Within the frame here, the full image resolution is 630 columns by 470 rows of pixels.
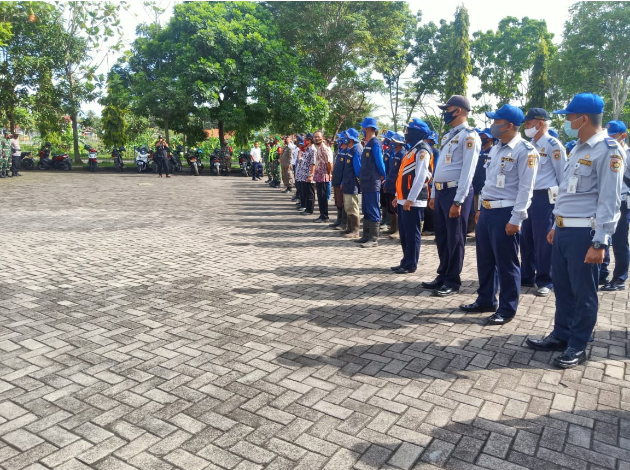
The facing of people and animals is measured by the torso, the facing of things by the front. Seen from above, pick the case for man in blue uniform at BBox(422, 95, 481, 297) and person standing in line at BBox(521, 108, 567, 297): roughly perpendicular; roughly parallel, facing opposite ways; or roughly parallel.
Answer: roughly parallel

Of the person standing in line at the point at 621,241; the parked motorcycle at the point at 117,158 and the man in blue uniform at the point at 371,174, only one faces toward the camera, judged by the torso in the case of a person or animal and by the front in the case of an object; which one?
the parked motorcycle

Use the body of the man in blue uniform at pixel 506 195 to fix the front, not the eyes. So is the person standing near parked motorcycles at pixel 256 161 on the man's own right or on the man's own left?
on the man's own right

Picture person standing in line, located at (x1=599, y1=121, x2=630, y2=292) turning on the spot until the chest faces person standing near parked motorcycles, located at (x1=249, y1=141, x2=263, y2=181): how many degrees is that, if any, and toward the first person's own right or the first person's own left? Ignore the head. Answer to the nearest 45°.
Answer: approximately 45° to the first person's own right

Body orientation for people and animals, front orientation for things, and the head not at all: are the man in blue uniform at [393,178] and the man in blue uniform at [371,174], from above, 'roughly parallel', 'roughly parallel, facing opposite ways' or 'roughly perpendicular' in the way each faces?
roughly parallel

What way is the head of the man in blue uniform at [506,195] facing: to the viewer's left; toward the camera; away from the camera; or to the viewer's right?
to the viewer's left

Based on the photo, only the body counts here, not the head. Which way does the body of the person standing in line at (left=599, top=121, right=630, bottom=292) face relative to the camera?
to the viewer's left

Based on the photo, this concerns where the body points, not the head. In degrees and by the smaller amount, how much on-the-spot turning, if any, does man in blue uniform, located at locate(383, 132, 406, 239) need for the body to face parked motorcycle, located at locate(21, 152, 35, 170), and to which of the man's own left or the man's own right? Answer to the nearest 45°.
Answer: approximately 45° to the man's own right

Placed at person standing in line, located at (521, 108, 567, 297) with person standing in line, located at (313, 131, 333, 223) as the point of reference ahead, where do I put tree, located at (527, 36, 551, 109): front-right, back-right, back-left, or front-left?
front-right

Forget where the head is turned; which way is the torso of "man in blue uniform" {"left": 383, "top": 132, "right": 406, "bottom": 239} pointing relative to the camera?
to the viewer's left

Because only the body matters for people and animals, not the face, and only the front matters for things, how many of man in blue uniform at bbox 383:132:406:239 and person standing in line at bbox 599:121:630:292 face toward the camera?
0

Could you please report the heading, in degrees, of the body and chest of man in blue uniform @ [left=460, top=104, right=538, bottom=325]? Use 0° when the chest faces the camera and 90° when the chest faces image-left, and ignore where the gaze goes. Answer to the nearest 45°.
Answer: approximately 45°
